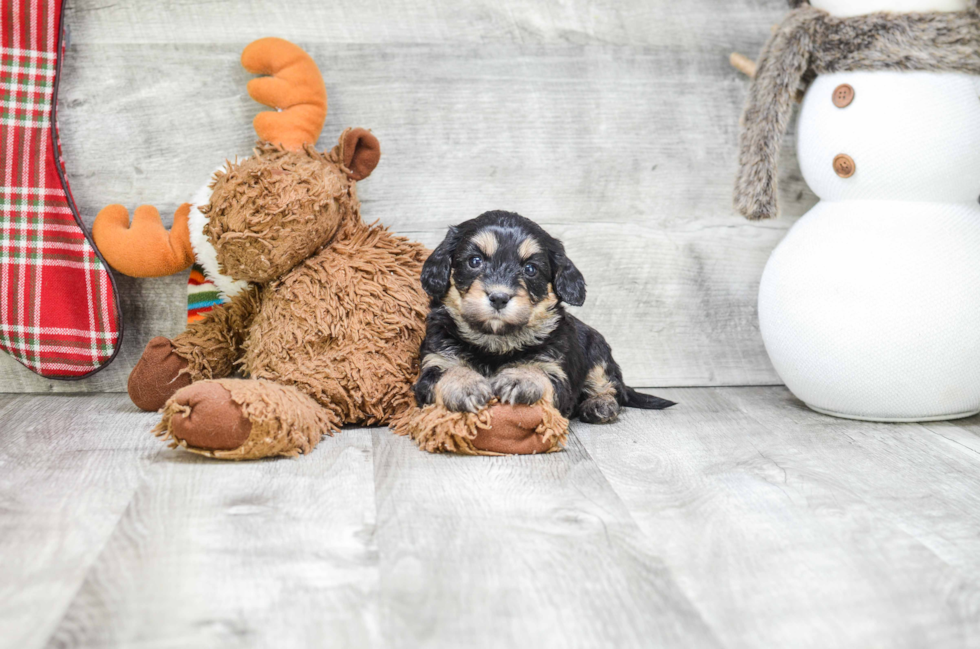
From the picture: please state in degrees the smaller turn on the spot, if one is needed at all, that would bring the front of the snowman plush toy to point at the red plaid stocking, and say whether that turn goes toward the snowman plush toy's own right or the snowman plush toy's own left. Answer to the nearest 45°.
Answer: approximately 45° to the snowman plush toy's own right

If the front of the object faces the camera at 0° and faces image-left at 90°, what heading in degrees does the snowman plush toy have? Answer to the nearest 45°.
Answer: approximately 45°

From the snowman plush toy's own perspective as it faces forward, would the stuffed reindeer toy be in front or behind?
in front

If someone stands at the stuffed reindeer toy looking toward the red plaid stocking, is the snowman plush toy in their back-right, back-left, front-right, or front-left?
back-right

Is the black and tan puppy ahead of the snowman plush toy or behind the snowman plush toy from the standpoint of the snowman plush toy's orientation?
ahead
